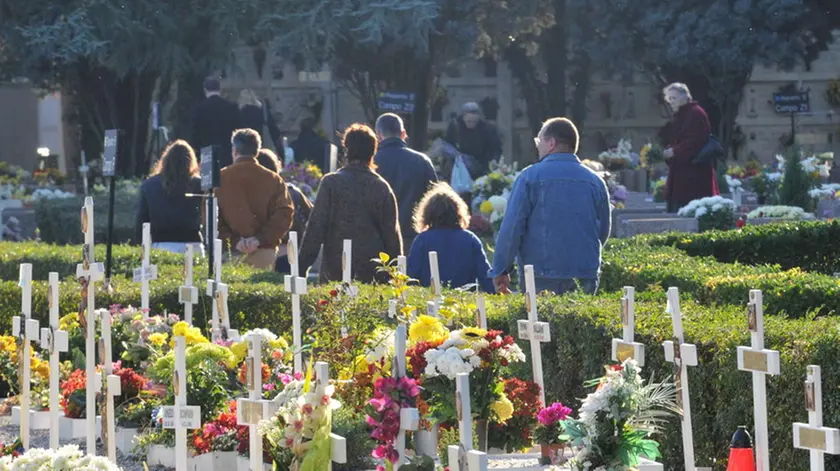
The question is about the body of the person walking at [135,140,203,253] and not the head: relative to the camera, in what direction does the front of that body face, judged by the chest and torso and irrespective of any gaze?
away from the camera

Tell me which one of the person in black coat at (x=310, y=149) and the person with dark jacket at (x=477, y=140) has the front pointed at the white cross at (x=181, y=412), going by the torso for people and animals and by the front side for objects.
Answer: the person with dark jacket

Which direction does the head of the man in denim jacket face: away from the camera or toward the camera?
away from the camera

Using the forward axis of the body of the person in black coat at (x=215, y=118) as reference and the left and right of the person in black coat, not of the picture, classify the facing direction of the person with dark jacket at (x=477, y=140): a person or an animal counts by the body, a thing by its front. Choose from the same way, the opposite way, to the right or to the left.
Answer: the opposite way

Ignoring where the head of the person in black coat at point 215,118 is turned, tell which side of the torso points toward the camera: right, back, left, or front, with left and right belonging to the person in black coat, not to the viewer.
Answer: back

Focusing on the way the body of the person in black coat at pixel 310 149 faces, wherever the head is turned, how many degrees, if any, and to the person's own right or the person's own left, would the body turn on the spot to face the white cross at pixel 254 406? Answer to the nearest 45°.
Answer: approximately 180°

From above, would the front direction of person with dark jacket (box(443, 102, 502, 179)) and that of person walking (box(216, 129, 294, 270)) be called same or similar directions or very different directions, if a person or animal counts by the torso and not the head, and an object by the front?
very different directions

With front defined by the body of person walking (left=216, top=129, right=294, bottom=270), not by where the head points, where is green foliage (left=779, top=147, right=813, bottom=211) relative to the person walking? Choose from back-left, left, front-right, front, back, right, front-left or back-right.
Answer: front-right

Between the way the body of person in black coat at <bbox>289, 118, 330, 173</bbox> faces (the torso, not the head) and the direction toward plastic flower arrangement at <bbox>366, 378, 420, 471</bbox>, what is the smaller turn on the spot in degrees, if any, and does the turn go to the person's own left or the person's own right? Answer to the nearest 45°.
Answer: approximately 180°

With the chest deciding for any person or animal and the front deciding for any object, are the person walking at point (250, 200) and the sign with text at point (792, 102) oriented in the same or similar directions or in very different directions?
very different directions

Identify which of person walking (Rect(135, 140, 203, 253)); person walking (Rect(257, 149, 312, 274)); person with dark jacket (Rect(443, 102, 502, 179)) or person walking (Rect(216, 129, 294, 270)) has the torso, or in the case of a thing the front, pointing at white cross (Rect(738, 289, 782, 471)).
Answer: the person with dark jacket

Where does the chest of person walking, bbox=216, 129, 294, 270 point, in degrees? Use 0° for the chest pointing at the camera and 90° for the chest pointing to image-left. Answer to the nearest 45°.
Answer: approximately 180°

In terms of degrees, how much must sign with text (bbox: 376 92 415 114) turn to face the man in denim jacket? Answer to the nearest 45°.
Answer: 0° — it already faces them

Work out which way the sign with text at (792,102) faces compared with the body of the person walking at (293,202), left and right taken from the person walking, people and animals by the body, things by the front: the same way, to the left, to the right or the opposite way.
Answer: the opposite way

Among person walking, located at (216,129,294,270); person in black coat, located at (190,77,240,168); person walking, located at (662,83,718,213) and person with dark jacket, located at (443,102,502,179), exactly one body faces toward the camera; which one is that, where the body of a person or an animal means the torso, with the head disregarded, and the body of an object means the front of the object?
the person with dark jacket

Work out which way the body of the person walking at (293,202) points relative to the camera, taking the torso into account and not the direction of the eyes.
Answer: away from the camera

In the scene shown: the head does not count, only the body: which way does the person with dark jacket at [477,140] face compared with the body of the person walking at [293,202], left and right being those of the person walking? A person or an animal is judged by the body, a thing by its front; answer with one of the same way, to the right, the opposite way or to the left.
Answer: the opposite way
